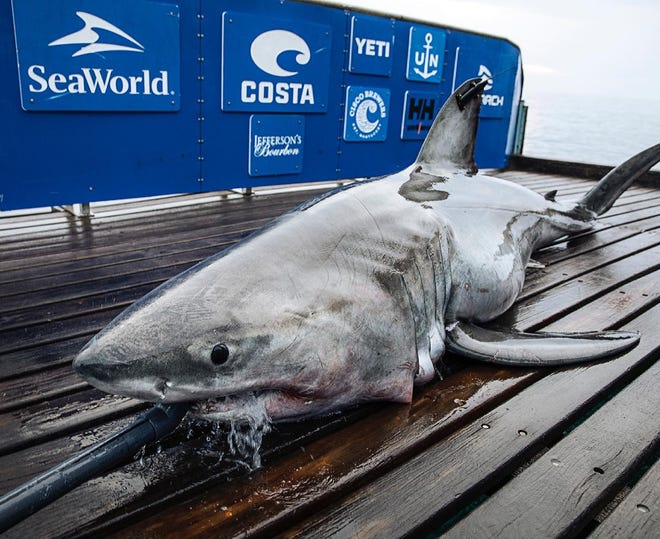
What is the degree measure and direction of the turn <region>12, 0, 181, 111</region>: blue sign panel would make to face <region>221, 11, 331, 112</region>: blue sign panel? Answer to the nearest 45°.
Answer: approximately 90° to its left

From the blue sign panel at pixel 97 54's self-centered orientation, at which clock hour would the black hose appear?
The black hose is roughly at 12 o'clock from the blue sign panel.

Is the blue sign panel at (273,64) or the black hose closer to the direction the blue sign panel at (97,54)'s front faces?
the black hose

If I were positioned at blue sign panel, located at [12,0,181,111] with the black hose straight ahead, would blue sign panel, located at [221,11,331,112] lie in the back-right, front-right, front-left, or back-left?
back-left

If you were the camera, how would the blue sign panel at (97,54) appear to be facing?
facing the viewer

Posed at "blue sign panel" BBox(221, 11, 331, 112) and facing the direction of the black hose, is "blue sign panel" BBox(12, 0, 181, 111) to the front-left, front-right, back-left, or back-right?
front-right
